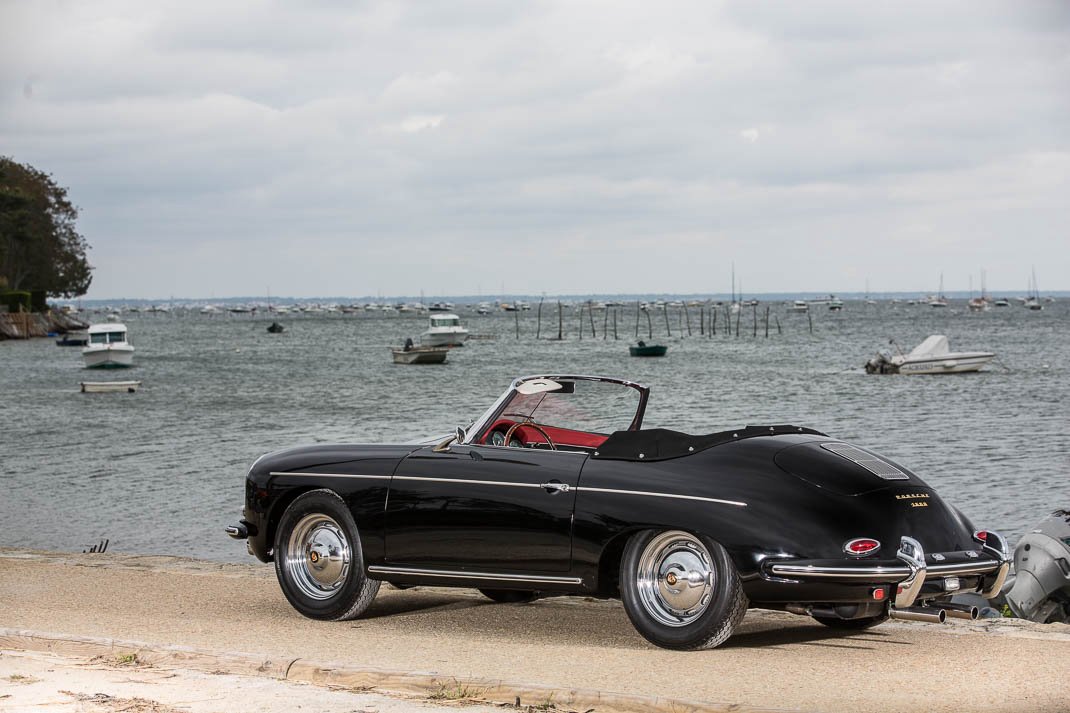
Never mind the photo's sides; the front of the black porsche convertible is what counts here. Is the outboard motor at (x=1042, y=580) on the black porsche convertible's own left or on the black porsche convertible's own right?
on the black porsche convertible's own right

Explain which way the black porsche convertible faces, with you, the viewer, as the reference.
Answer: facing away from the viewer and to the left of the viewer
